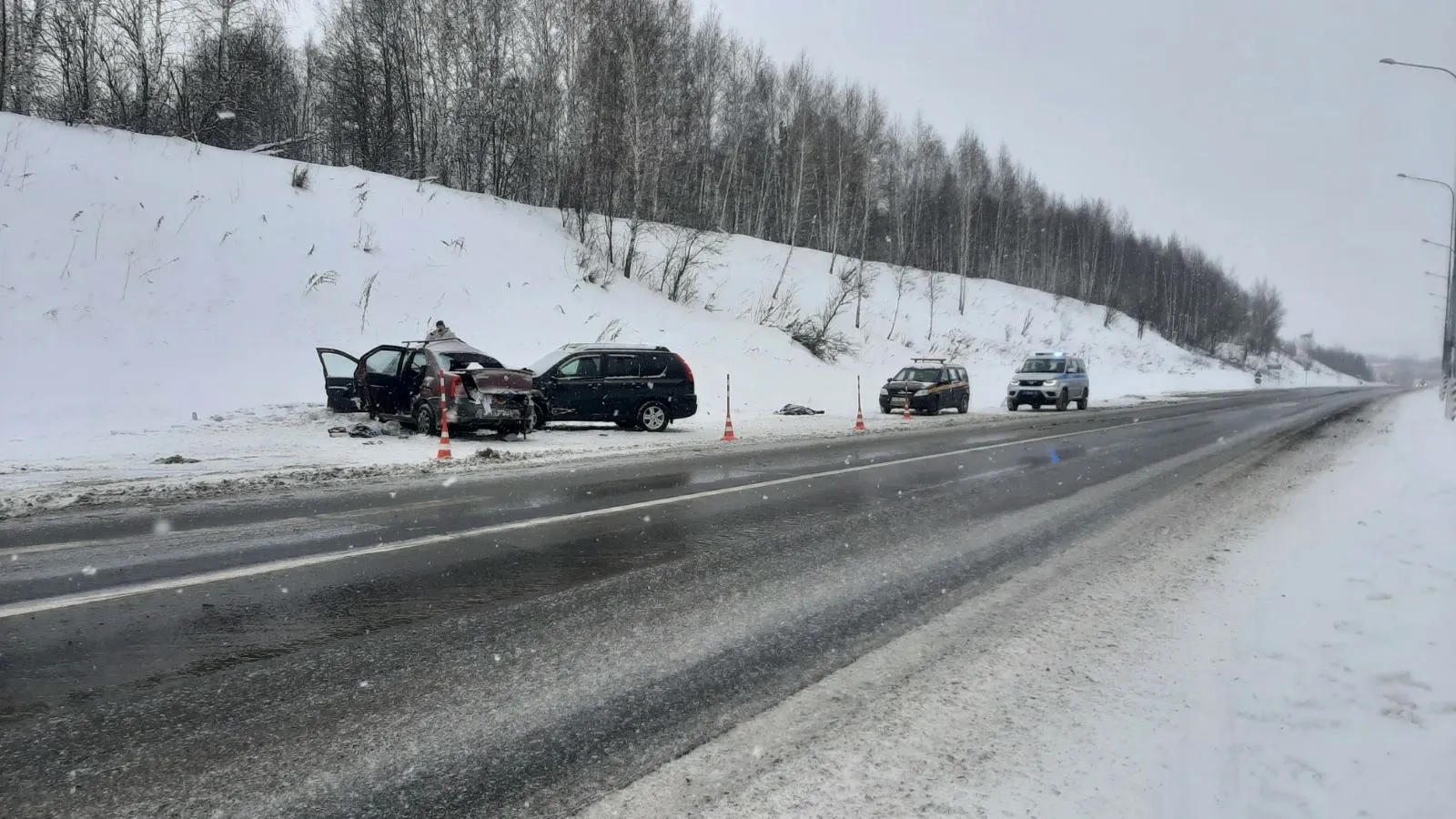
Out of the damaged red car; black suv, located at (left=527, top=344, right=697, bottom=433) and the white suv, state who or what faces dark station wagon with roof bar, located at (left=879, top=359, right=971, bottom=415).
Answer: the white suv

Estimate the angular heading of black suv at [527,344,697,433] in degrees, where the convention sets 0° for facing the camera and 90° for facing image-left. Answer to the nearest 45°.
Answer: approximately 90°

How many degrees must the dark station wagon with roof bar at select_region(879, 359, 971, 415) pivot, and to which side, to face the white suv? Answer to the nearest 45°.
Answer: approximately 180°

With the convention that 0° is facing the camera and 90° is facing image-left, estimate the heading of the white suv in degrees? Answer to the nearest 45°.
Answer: approximately 45°

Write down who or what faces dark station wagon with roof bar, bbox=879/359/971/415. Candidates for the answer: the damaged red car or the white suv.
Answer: the white suv

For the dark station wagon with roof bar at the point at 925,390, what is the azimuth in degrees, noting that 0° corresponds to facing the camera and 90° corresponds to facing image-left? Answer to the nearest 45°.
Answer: approximately 45°

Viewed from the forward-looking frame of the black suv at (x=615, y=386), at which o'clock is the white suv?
The white suv is roughly at 5 o'clock from the black suv.

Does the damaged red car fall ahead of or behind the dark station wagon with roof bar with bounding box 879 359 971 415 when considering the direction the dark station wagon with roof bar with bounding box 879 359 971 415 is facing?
ahead

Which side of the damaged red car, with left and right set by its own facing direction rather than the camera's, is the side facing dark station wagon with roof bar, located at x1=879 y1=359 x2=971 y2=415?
right
